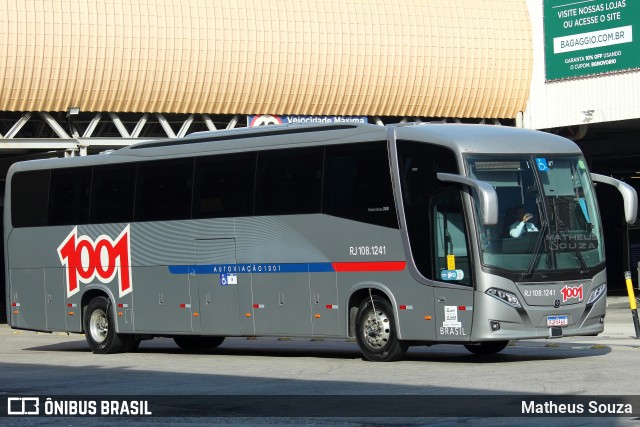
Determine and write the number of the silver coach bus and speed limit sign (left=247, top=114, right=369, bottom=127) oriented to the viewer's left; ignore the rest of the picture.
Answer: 0

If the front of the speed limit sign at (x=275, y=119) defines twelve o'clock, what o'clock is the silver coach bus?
The silver coach bus is roughly at 12 o'clock from the speed limit sign.

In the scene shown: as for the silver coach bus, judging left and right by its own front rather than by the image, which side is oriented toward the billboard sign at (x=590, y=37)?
left

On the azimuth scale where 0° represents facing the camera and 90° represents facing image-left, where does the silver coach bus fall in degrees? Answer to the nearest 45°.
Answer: approximately 315°

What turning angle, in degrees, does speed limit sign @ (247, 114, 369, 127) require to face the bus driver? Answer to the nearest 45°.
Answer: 0° — it already faces them

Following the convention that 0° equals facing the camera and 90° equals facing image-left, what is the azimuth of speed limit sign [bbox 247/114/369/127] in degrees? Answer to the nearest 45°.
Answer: approximately 0°

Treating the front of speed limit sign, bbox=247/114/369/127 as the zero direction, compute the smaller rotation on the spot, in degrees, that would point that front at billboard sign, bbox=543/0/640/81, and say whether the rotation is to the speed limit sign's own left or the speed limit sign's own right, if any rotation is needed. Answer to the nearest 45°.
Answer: approximately 90° to the speed limit sign's own left

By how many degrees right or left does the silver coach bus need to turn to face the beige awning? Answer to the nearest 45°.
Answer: approximately 135° to its left
